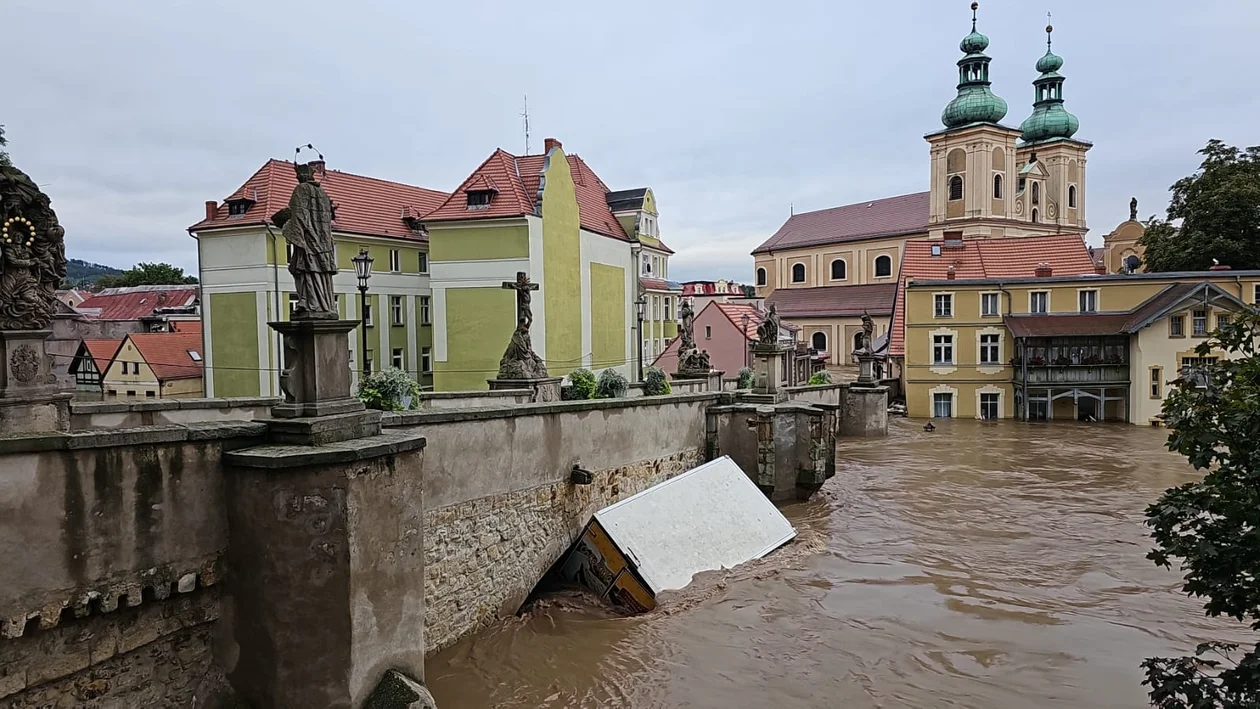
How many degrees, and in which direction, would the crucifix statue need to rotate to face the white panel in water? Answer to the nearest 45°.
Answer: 0° — it already faces it

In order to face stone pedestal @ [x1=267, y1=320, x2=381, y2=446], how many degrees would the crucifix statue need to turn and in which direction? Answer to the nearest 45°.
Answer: approximately 45° to its right

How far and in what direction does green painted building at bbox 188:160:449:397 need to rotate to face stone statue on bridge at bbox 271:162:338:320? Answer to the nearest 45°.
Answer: approximately 45° to its right

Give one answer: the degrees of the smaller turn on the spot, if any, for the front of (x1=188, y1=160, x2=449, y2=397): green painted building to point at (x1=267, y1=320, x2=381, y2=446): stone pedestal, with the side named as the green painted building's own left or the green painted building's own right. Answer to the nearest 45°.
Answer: approximately 45° to the green painted building's own right

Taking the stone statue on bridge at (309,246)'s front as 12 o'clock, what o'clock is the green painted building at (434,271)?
The green painted building is roughly at 2 o'clock from the stone statue on bridge.

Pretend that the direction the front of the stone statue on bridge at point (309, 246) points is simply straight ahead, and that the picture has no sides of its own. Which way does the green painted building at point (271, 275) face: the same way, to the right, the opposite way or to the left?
the opposite way
